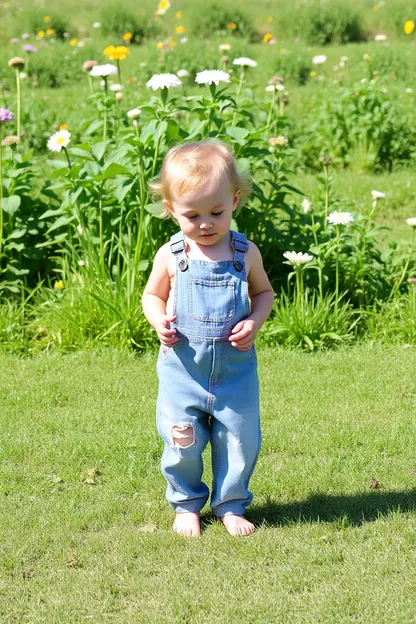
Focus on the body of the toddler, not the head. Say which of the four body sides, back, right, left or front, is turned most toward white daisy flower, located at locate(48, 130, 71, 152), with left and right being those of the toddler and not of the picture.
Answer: back

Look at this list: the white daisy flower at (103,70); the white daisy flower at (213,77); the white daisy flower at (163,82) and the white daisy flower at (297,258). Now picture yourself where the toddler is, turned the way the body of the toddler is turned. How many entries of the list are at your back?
4

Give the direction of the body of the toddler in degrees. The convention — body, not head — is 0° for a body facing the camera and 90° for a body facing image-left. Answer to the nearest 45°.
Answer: approximately 0°

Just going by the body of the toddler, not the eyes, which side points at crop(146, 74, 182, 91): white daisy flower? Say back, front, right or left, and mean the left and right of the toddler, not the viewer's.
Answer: back

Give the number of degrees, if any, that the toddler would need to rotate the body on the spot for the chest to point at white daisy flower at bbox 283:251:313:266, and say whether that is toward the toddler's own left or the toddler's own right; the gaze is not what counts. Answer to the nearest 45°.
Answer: approximately 180°

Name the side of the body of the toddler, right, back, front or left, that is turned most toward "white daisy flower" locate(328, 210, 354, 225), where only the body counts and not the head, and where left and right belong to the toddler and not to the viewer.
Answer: back

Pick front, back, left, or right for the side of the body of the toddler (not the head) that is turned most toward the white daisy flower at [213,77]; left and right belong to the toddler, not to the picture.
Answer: back
